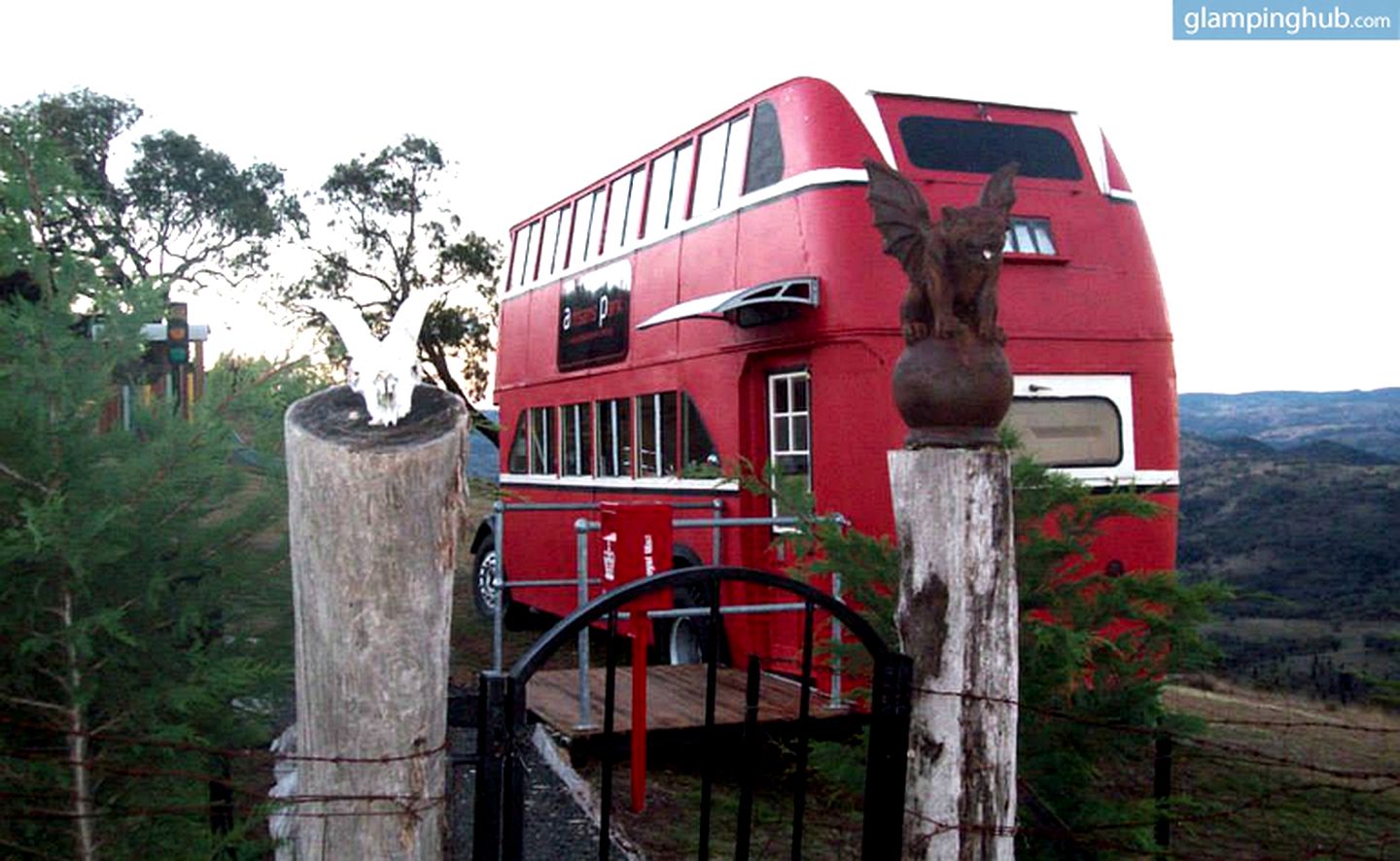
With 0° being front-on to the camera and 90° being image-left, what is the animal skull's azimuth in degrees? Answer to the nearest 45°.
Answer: approximately 0°

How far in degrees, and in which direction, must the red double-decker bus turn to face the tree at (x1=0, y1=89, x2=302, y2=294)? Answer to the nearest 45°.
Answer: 0° — it already faces it

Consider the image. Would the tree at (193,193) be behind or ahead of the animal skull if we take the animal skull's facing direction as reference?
behind

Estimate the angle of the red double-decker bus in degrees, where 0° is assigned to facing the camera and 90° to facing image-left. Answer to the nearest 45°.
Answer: approximately 135°

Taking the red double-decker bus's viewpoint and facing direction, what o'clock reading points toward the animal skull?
The animal skull is roughly at 8 o'clock from the red double-decker bus.

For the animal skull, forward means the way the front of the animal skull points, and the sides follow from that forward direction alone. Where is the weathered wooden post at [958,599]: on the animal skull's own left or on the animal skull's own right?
on the animal skull's own left

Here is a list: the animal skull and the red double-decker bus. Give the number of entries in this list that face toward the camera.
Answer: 1

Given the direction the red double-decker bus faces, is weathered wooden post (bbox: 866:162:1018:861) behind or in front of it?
behind

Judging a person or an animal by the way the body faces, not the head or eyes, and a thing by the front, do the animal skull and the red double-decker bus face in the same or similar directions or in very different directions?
very different directions

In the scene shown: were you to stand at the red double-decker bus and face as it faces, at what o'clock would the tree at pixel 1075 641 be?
The tree is roughly at 7 o'clock from the red double-decker bus.

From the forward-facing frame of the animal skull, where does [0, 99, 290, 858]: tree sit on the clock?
The tree is roughly at 4 o'clock from the animal skull.
